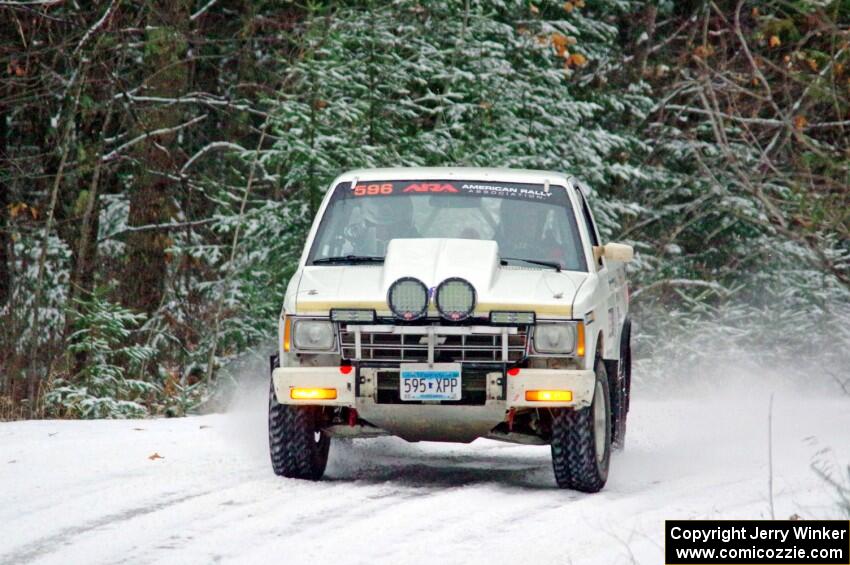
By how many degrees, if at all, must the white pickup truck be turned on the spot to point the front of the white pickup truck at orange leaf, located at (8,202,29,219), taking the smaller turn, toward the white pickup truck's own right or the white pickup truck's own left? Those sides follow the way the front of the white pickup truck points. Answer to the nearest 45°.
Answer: approximately 135° to the white pickup truck's own right

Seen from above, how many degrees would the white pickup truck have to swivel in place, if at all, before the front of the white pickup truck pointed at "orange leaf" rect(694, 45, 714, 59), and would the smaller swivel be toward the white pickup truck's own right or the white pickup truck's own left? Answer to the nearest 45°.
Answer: approximately 135° to the white pickup truck's own left

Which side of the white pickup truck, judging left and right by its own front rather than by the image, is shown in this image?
front

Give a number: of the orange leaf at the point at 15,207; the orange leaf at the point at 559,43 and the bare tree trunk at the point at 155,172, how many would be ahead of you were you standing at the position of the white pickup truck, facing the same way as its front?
0

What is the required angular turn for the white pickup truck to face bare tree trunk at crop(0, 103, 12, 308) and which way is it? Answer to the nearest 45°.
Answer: approximately 135° to its right

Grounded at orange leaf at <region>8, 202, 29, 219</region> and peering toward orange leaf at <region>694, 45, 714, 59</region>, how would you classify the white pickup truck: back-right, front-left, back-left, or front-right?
front-right

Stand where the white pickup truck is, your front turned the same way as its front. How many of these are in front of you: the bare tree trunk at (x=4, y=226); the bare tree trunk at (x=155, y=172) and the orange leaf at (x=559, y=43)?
0

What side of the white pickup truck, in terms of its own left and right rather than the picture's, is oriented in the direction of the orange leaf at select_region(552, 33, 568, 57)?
back
